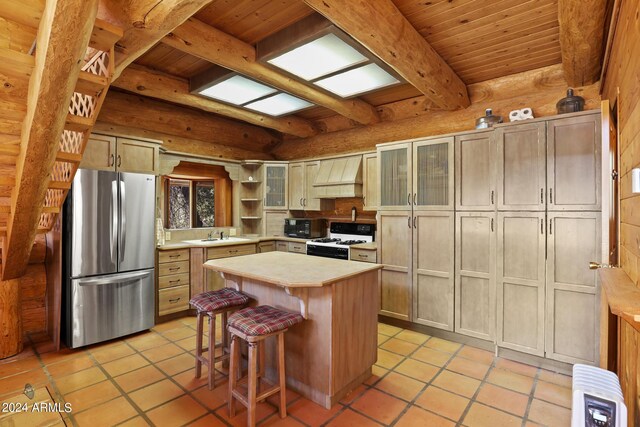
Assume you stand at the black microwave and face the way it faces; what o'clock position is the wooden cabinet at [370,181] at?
The wooden cabinet is roughly at 9 o'clock from the black microwave.

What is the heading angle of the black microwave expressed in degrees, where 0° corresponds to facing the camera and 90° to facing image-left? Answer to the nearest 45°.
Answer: approximately 45°

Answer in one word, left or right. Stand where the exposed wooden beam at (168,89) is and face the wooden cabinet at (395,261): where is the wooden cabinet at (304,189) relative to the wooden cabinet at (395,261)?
left

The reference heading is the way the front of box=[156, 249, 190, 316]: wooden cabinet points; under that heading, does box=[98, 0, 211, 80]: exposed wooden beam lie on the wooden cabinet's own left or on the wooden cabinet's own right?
on the wooden cabinet's own right

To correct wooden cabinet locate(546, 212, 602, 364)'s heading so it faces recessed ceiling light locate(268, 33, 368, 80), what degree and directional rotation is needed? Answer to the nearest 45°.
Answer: approximately 45° to its right

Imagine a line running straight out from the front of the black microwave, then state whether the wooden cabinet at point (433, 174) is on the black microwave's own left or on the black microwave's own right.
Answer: on the black microwave's own left

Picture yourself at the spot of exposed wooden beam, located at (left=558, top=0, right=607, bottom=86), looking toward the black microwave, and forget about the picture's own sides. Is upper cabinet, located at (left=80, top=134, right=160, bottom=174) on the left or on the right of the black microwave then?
left

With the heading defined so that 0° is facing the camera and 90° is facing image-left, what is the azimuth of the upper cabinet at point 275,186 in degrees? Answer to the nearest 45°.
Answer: approximately 0°
